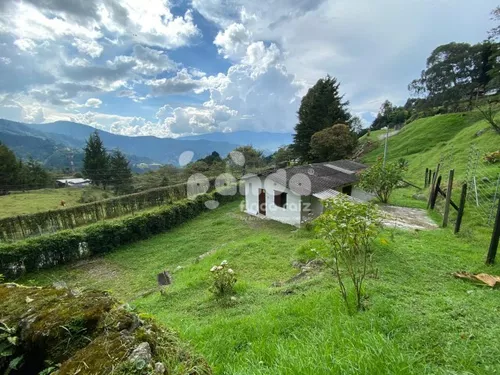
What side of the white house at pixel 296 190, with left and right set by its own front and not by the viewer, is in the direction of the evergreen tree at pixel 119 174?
right

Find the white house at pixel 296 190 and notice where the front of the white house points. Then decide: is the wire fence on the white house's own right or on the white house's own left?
on the white house's own left

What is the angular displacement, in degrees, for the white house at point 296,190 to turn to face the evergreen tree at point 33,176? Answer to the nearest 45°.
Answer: approximately 45° to its right

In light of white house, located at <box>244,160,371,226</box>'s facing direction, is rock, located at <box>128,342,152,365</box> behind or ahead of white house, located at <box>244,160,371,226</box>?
ahead

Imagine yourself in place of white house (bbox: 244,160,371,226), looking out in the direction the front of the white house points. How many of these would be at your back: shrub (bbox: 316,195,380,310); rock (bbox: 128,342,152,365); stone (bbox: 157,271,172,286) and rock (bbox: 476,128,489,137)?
1

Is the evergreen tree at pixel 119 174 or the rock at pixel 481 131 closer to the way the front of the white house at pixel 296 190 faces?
the evergreen tree

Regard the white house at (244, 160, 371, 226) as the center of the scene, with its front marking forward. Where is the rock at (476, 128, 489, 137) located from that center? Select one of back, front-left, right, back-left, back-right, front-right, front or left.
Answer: back

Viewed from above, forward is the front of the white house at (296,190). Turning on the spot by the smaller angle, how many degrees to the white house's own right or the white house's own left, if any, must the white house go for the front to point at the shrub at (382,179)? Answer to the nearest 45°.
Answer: approximately 135° to the white house's own left

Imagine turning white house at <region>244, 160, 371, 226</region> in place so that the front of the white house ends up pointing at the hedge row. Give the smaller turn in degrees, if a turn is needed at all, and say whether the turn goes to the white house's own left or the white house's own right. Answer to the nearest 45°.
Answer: approximately 45° to the white house's own right

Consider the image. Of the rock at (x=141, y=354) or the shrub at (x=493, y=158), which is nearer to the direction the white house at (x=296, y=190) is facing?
the rock

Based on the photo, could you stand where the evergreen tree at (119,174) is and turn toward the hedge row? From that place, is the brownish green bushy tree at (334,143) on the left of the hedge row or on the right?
left

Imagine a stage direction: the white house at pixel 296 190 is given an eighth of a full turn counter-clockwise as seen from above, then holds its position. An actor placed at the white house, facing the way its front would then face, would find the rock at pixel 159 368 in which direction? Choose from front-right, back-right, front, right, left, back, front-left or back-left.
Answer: front

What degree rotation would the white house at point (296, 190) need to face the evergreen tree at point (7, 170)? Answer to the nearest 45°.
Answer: approximately 45° to its right

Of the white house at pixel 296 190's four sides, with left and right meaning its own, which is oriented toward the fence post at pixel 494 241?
left

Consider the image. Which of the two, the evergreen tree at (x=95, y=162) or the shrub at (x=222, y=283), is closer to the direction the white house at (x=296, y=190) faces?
the shrub

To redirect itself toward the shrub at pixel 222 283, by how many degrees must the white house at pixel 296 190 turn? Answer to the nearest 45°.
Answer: approximately 45° to its left

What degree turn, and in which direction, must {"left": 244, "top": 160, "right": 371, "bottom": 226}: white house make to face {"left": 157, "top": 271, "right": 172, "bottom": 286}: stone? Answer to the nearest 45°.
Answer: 0° — it already faces it

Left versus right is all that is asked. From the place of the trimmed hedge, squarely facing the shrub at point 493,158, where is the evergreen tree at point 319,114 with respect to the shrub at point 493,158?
left

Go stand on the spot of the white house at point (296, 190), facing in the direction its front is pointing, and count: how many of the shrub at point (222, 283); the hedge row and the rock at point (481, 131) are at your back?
1

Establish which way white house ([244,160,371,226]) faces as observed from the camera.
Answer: facing the viewer and to the left of the viewer
